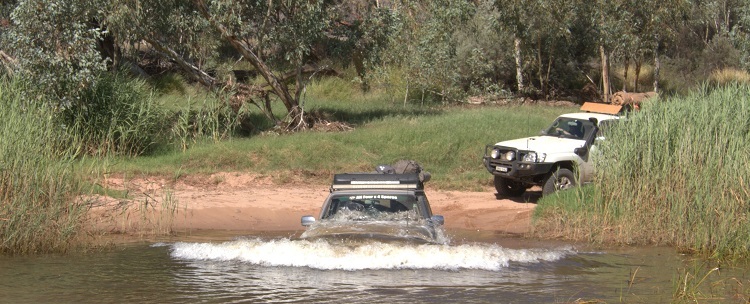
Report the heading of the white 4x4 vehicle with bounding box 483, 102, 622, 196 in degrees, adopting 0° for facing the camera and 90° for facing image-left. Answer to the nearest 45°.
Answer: approximately 45°

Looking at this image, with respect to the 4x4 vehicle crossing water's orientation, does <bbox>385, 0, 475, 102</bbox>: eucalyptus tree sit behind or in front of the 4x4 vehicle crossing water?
behind

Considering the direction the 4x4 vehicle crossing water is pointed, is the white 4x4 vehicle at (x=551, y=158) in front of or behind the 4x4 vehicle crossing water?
behind

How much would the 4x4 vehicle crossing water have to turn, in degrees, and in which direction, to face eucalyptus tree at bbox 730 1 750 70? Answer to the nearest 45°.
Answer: approximately 135° to its left

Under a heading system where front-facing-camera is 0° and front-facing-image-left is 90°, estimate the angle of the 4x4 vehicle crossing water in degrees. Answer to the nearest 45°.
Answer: approximately 0°

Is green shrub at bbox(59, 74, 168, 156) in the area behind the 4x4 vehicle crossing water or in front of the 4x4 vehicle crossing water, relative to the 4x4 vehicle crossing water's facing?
behind

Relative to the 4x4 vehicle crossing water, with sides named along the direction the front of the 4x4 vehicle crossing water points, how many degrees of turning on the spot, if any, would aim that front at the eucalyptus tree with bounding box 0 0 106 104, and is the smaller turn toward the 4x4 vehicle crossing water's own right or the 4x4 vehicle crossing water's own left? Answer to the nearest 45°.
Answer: approximately 135° to the 4x4 vehicle crossing water's own right

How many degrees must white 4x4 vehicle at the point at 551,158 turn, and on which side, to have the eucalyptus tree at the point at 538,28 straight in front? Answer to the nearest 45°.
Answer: approximately 135° to its right

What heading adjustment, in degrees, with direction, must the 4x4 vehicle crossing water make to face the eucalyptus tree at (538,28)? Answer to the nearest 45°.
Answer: approximately 180°
